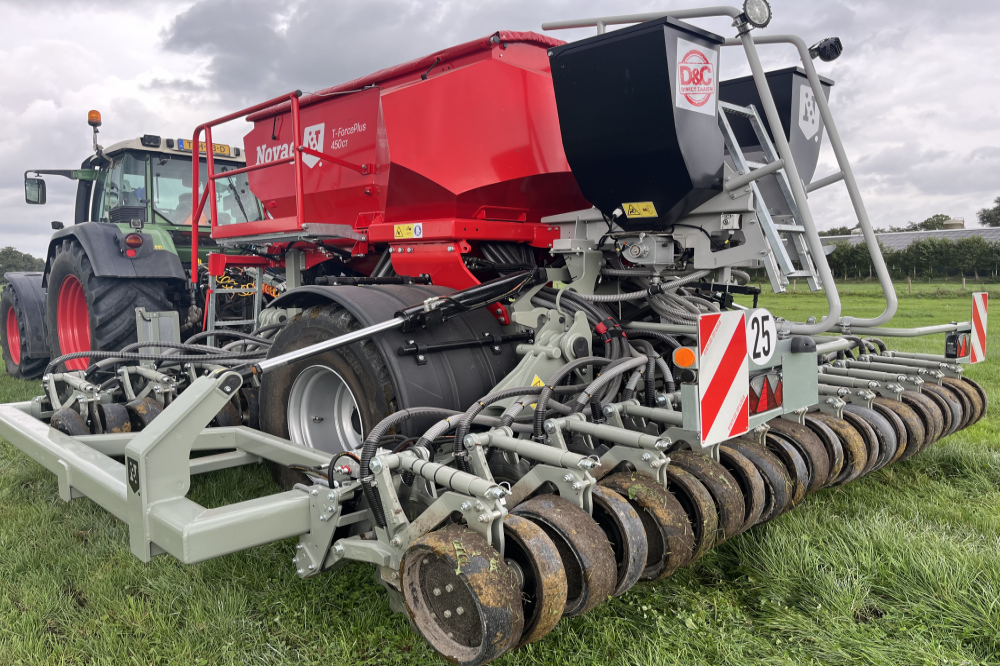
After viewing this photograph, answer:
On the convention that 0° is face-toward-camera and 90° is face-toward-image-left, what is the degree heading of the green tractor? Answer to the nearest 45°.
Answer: approximately 135°
